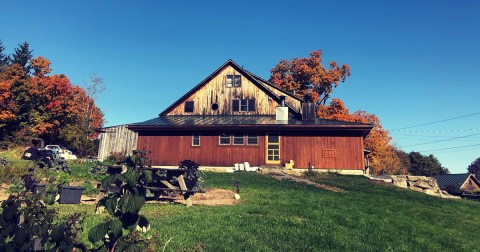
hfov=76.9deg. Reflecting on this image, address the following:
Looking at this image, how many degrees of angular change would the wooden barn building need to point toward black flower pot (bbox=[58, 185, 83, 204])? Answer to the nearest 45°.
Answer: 0° — it already faces it

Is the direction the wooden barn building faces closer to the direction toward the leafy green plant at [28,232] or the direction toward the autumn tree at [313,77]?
the leafy green plant

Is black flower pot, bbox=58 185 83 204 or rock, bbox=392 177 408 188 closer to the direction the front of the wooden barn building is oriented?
the black flower pot

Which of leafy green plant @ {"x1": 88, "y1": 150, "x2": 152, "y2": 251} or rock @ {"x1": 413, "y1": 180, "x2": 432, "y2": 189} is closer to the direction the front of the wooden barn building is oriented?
the leafy green plant

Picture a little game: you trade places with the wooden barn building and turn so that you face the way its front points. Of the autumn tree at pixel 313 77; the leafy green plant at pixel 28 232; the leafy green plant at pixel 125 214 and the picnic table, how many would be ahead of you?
3

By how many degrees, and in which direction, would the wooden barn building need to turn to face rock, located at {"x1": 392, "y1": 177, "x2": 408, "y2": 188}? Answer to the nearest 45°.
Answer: approximately 90° to its left

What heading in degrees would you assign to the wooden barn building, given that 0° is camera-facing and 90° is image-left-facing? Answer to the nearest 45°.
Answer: approximately 0°

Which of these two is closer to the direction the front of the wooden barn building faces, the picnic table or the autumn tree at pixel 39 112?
the picnic table

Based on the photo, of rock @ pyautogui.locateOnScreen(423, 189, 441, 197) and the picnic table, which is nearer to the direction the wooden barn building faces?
the picnic table

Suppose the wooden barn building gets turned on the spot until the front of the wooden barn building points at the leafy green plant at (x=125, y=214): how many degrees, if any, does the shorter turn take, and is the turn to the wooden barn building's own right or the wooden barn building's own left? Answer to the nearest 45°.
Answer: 0° — it already faces it

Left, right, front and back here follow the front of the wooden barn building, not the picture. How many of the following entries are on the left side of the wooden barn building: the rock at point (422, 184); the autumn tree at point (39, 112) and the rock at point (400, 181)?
2

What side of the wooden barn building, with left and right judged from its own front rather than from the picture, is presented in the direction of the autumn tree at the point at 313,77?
back

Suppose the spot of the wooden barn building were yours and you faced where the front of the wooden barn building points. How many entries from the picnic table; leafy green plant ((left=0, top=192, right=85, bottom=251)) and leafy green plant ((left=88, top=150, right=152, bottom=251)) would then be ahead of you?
3

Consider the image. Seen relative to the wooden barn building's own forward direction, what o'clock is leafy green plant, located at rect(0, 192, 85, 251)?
The leafy green plant is roughly at 12 o'clock from the wooden barn building.
